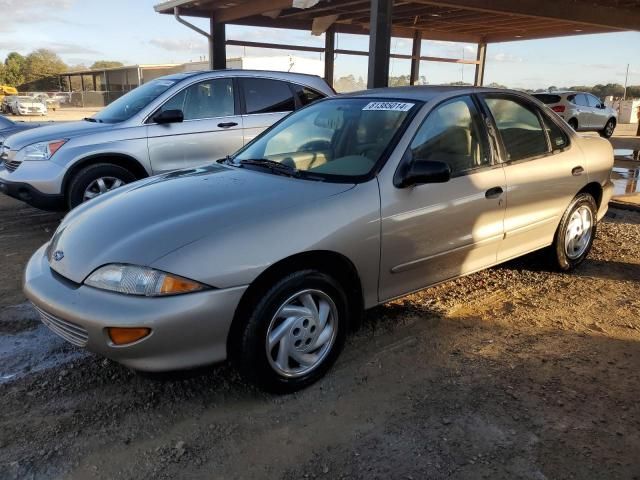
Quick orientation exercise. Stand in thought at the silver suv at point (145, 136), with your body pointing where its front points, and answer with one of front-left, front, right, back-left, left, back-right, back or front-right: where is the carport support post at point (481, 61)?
back

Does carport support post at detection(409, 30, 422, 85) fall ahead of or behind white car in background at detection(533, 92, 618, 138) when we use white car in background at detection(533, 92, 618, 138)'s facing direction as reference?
behind

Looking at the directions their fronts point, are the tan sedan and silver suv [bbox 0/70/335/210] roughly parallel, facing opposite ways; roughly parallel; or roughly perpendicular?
roughly parallel

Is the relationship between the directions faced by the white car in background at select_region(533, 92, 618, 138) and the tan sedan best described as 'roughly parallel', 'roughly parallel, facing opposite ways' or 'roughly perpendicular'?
roughly parallel, facing opposite ways

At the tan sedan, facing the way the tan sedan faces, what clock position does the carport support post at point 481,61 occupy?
The carport support post is roughly at 5 o'clock from the tan sedan.

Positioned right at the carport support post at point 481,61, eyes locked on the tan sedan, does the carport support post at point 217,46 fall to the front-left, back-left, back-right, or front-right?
front-right

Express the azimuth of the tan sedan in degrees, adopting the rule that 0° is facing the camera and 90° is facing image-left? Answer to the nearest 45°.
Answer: approximately 45°

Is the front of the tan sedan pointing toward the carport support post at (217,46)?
no

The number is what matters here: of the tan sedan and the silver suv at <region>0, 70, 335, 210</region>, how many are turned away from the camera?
0

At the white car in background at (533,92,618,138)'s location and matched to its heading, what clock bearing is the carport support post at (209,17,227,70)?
The carport support post is roughly at 6 o'clock from the white car in background.

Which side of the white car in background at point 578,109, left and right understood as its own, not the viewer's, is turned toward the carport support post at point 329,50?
back

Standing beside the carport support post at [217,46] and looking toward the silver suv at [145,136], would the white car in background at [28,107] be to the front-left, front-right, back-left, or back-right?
back-right

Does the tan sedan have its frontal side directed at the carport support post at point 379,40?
no

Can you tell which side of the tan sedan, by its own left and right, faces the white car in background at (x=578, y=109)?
back

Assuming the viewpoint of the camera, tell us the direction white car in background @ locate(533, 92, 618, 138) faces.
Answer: facing away from the viewer and to the right of the viewer
